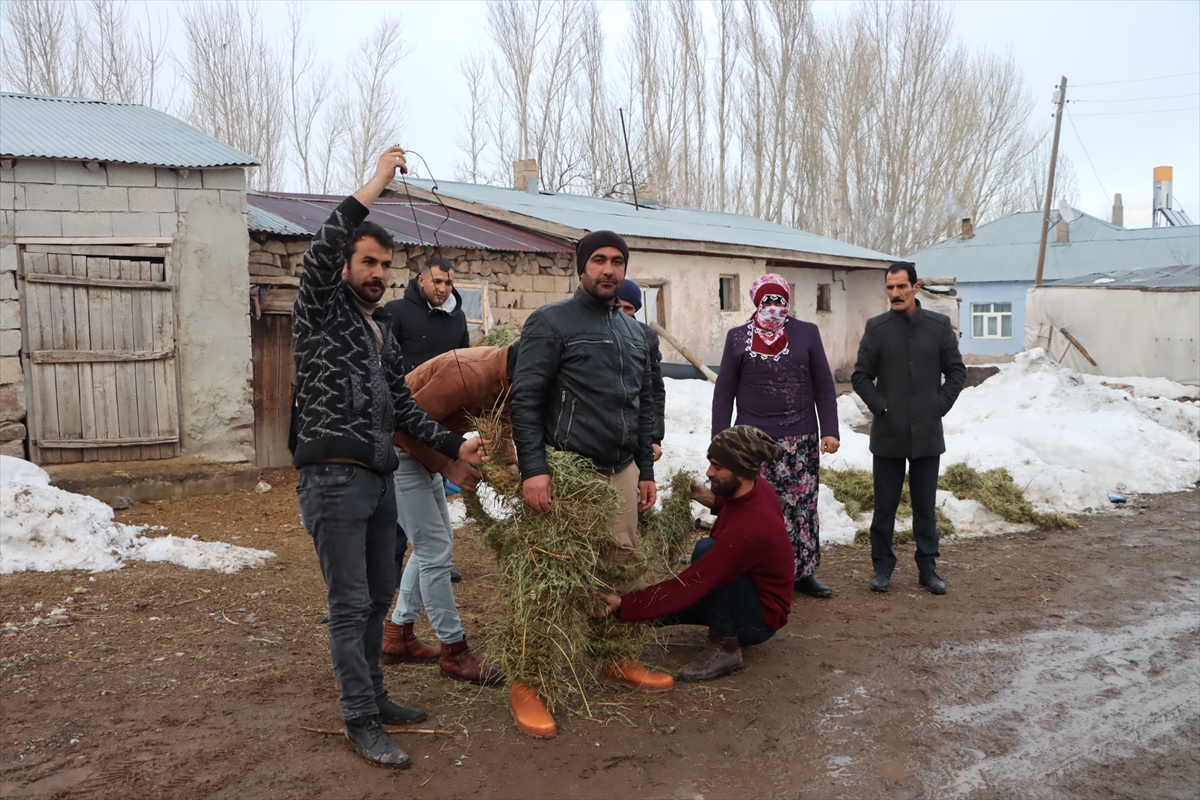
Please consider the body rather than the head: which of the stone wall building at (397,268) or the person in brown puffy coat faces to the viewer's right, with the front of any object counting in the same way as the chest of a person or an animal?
the person in brown puffy coat

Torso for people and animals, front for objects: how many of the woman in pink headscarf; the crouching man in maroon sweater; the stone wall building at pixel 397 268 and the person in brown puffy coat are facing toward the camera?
2

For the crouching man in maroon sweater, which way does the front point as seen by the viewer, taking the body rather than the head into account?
to the viewer's left

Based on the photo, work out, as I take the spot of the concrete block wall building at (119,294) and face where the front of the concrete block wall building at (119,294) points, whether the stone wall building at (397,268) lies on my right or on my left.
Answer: on my left

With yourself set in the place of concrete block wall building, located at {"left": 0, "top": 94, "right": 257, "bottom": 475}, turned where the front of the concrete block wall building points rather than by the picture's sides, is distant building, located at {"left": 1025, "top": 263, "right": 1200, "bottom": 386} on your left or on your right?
on your left

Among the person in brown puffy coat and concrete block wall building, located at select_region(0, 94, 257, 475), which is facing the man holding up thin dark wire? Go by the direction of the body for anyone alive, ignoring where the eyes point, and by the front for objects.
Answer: the concrete block wall building

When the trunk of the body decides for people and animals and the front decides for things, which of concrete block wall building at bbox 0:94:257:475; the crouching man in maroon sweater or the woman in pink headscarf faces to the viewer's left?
the crouching man in maroon sweater

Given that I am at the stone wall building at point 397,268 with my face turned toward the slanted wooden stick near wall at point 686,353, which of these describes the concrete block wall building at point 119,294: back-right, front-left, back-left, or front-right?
back-right

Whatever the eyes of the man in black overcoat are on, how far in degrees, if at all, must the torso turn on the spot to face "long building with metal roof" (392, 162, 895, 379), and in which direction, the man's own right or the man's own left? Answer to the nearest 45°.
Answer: approximately 180°

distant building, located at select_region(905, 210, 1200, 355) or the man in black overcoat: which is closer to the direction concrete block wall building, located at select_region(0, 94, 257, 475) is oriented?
the man in black overcoat

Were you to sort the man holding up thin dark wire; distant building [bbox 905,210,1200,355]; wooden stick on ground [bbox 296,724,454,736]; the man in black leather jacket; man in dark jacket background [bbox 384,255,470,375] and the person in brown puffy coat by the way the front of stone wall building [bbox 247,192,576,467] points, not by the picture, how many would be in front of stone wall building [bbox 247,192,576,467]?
5
